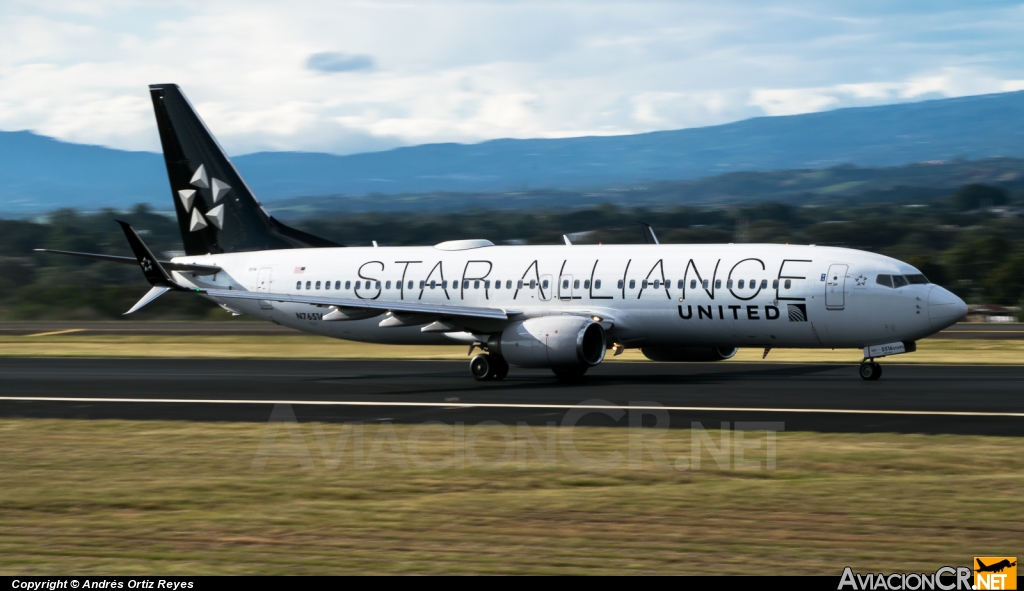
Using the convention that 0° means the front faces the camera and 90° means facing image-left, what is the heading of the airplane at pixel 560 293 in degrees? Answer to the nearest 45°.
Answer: approximately 315°
